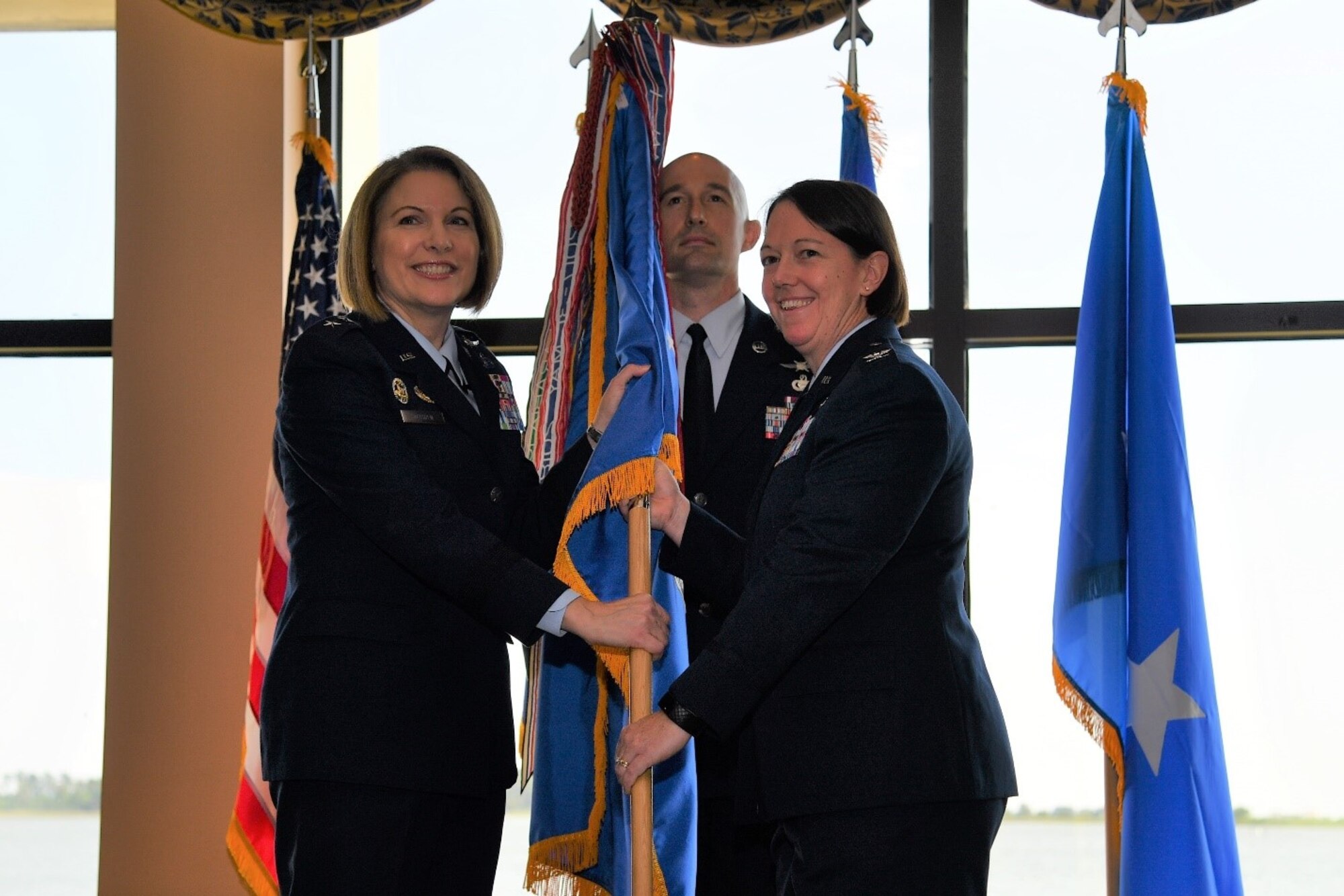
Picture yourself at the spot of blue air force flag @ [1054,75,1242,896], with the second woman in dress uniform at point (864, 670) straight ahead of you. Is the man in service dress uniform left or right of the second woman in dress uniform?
right

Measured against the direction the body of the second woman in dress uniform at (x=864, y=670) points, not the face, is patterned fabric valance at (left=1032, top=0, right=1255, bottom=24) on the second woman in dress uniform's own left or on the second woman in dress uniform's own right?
on the second woman in dress uniform's own right

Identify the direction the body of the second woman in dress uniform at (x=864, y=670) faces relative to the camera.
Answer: to the viewer's left

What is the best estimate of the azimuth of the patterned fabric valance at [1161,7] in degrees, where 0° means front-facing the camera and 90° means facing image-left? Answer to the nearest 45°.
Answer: approximately 0°

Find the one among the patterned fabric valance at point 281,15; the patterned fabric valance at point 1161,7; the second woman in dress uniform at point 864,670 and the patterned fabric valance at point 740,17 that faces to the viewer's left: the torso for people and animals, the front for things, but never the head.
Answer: the second woman in dress uniform

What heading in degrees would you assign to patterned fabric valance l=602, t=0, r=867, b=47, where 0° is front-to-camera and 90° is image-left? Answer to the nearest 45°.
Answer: approximately 0°

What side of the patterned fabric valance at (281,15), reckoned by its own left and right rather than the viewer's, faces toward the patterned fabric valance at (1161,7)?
left

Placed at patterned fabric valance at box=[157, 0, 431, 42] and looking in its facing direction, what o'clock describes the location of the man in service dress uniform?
The man in service dress uniform is roughly at 11 o'clock from the patterned fabric valance.
